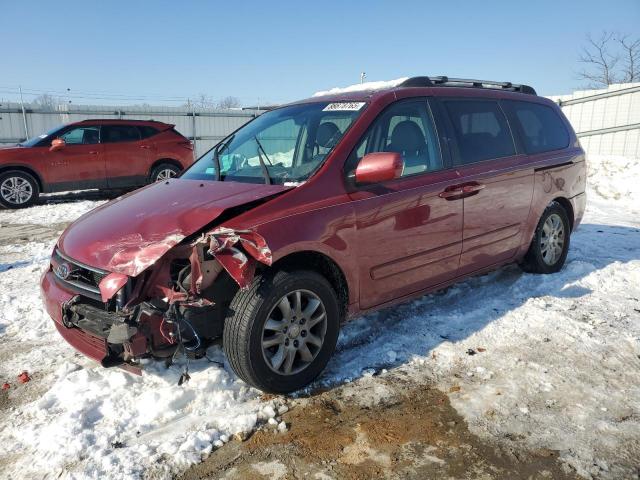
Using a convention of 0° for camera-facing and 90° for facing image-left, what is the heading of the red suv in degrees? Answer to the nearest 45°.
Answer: approximately 90°

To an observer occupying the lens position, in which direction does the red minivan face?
facing the viewer and to the left of the viewer

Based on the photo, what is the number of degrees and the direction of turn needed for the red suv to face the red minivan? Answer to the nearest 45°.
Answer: approximately 90° to its left

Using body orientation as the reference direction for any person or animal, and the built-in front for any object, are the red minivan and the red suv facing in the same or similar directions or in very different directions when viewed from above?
same or similar directions

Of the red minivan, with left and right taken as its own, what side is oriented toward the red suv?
right

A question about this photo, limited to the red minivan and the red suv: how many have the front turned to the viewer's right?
0
